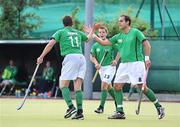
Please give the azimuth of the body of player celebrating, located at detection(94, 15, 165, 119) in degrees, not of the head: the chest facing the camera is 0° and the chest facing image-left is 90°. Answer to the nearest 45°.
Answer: approximately 45°

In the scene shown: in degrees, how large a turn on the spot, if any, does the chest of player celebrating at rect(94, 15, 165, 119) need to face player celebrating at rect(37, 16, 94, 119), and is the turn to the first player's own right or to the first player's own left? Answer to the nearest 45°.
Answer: approximately 45° to the first player's own right

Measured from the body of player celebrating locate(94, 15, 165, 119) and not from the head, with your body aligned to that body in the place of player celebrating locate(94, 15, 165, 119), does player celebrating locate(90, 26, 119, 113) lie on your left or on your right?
on your right

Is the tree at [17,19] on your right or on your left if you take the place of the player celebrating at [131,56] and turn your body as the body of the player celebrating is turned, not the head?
on your right
